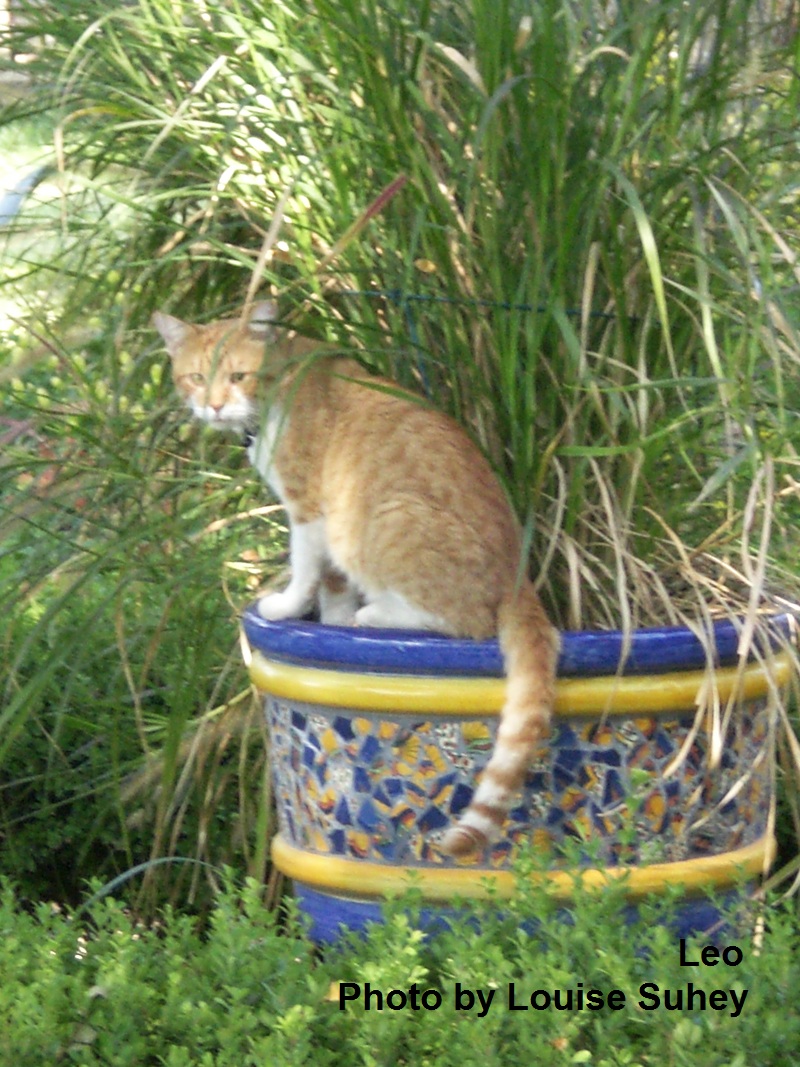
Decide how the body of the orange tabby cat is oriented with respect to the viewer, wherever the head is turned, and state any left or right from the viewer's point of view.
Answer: facing to the left of the viewer

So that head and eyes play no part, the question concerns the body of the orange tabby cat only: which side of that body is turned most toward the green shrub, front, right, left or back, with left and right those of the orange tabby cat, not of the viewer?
left
